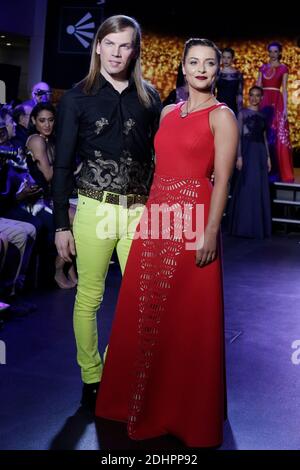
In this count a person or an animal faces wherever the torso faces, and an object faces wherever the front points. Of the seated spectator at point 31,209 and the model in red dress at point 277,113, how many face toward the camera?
1

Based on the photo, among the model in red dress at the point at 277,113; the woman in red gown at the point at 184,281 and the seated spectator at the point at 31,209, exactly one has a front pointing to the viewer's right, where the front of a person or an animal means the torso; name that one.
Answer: the seated spectator

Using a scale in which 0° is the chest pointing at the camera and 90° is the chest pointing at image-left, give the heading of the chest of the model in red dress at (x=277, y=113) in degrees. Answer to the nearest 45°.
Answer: approximately 0°

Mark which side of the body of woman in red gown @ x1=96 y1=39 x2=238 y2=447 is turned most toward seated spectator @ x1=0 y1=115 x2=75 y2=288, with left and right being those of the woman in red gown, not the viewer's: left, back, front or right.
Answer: right

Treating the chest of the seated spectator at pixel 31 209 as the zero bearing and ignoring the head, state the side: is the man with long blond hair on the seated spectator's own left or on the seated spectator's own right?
on the seated spectator's own right

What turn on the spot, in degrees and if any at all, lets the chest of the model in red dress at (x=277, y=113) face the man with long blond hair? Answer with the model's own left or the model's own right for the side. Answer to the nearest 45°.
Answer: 0° — they already face them
